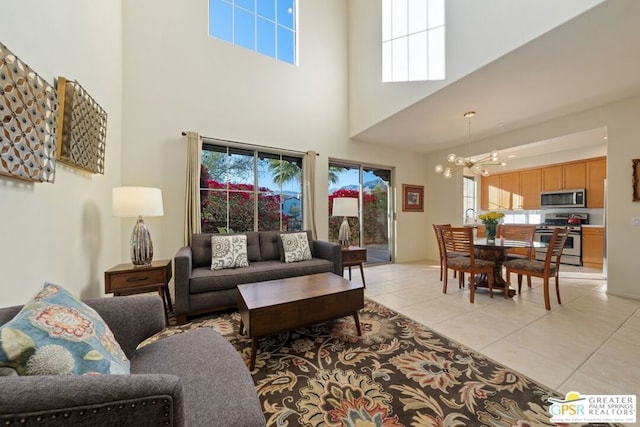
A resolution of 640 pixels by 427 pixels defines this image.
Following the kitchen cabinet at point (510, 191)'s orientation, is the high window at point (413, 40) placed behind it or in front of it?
in front

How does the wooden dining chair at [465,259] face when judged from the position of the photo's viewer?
facing away from the viewer and to the right of the viewer

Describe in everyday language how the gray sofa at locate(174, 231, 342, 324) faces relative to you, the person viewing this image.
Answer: facing the viewer and to the right of the viewer

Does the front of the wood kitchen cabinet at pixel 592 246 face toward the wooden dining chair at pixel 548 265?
yes

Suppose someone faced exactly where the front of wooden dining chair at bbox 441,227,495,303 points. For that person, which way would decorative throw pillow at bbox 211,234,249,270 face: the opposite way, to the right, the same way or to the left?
to the right

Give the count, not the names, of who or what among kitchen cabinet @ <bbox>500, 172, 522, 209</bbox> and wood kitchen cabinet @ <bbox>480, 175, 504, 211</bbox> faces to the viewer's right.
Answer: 0

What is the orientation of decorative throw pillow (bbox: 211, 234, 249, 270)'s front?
toward the camera

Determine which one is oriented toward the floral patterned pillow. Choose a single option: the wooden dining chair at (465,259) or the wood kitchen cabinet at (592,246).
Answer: the wood kitchen cabinet

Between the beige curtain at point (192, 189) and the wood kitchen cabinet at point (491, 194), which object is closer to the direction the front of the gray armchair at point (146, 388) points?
the wood kitchen cabinet

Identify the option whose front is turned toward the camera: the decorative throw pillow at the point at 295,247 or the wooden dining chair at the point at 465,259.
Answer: the decorative throw pillow

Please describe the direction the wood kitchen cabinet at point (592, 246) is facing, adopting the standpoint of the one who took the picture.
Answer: facing the viewer

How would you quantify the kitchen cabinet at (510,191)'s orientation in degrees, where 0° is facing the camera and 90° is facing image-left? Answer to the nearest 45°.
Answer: approximately 45°
